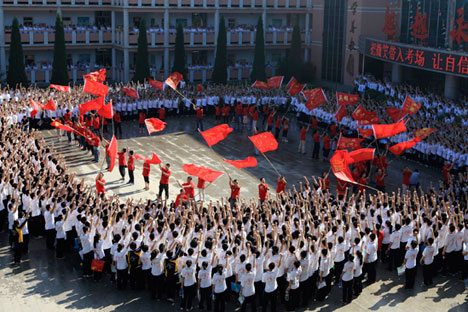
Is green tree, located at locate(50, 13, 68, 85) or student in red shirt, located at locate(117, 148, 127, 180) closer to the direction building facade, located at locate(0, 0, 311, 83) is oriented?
the student in red shirt

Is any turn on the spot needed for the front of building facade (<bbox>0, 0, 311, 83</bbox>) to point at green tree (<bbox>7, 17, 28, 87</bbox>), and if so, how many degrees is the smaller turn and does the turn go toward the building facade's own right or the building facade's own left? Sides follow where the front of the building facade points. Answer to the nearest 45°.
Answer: approximately 45° to the building facade's own right

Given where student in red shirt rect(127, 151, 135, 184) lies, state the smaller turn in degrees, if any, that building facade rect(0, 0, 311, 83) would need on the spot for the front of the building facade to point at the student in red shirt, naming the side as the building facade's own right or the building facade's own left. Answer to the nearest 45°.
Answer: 0° — it already faces them

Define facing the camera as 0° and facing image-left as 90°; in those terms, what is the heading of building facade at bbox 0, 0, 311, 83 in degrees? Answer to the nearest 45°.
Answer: approximately 0°

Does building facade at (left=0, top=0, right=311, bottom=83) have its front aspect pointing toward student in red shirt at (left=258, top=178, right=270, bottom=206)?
yes

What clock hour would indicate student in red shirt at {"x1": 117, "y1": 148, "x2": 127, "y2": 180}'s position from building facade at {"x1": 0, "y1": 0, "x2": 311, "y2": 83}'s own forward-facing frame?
The student in red shirt is roughly at 12 o'clock from the building facade.

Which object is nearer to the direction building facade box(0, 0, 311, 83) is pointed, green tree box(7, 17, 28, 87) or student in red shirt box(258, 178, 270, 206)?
the student in red shirt
